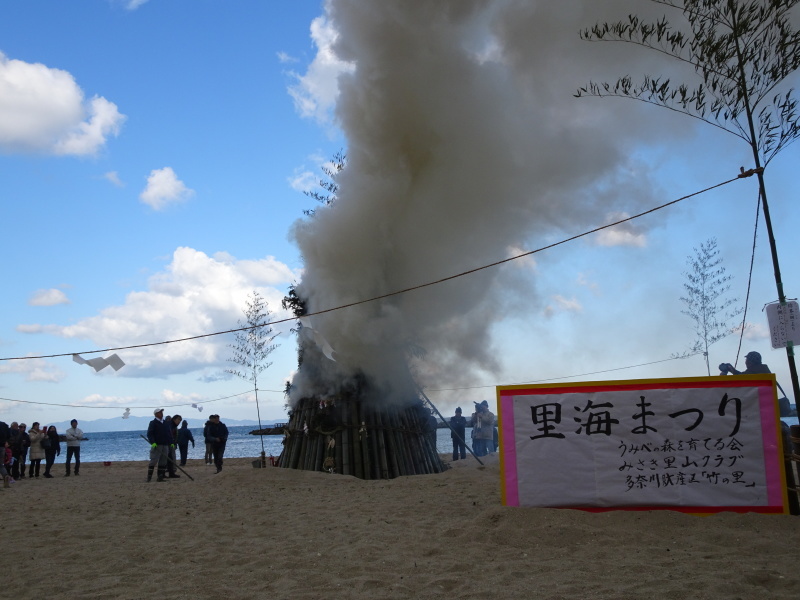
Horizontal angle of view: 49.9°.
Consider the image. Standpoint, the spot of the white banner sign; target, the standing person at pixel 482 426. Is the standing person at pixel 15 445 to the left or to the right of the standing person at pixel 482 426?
left
